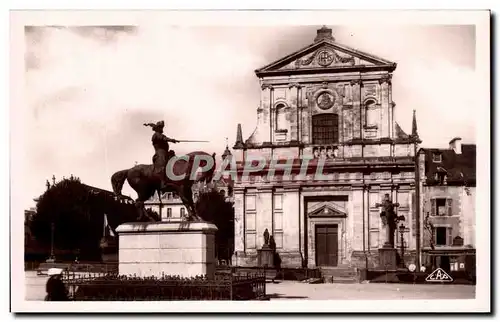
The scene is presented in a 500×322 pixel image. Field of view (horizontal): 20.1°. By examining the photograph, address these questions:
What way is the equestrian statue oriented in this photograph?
to the viewer's right

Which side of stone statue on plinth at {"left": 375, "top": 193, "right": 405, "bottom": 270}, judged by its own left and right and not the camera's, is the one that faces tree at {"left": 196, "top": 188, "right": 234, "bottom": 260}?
right

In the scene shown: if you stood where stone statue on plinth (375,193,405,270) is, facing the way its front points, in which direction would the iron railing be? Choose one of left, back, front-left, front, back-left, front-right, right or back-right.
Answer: front-right

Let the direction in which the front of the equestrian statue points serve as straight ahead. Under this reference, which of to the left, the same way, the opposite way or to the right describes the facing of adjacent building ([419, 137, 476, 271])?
to the right

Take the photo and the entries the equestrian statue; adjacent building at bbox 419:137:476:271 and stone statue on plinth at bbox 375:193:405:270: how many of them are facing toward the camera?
2

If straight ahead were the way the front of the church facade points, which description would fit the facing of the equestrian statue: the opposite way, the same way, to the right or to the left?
to the left

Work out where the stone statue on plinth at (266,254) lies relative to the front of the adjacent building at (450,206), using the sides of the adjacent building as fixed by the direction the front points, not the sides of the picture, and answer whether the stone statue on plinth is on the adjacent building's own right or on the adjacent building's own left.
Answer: on the adjacent building's own right

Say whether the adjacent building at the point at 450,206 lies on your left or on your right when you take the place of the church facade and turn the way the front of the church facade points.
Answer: on your left

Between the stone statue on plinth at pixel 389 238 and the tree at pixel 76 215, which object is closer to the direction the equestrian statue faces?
the stone statue on plinth

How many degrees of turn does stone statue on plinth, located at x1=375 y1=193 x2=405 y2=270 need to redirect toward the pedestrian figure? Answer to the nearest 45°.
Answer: approximately 45° to its right

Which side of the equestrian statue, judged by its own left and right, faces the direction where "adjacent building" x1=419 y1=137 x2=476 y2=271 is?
front

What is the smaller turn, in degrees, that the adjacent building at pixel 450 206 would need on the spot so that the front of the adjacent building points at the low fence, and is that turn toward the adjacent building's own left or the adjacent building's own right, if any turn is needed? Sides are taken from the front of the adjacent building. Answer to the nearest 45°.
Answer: approximately 90° to the adjacent building's own right

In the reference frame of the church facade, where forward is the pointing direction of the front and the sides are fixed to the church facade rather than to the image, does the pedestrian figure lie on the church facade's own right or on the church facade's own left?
on the church facade's own right

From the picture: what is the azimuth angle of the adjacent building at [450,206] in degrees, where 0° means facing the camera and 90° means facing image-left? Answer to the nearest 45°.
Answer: approximately 0°

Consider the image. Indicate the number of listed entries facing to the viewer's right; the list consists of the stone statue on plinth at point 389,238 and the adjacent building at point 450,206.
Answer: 0

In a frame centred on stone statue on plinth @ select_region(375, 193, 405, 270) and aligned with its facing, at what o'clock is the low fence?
The low fence is roughly at 2 o'clock from the stone statue on plinth.
